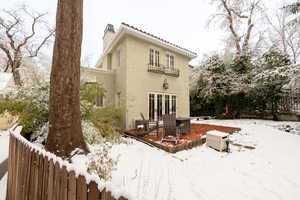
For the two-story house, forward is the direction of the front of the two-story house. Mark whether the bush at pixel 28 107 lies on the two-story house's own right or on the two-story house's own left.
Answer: on the two-story house's own right

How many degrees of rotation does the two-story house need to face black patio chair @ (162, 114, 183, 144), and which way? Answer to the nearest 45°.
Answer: approximately 45° to its right

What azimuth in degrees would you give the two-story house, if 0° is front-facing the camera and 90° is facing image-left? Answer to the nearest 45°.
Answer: approximately 315°

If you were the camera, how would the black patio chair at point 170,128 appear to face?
facing away from the viewer and to the right of the viewer

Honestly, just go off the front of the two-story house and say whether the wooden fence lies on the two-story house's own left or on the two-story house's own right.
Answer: on the two-story house's own right

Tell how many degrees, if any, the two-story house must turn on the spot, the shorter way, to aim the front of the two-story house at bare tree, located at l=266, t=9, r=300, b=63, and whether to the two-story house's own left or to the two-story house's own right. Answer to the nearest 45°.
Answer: approximately 45° to the two-story house's own left

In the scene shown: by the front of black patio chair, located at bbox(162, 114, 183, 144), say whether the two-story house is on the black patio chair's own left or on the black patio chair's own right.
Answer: on the black patio chair's own left

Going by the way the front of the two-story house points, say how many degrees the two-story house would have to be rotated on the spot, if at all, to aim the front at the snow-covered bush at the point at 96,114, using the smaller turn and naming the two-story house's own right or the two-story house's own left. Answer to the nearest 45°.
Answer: approximately 90° to the two-story house's own right
